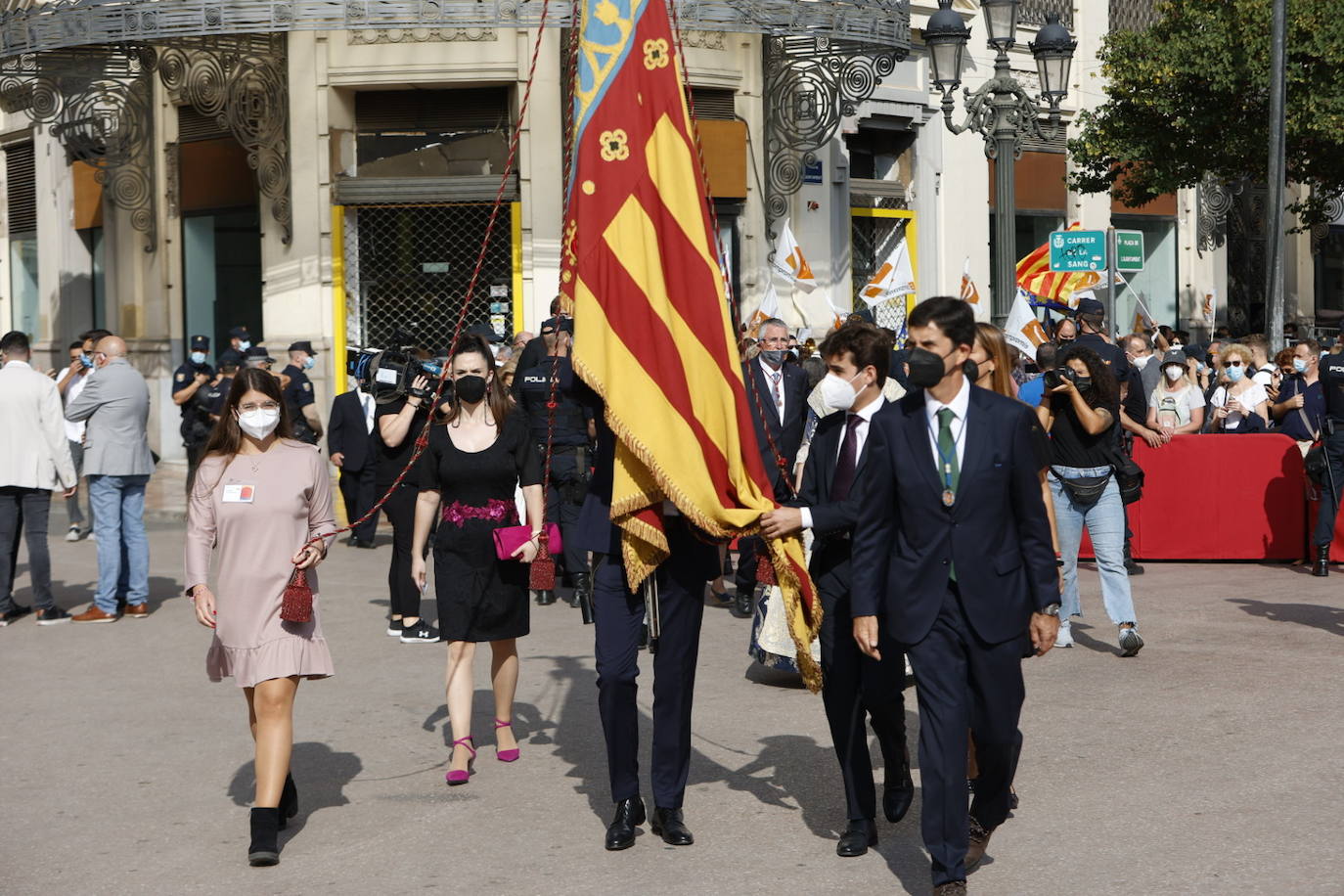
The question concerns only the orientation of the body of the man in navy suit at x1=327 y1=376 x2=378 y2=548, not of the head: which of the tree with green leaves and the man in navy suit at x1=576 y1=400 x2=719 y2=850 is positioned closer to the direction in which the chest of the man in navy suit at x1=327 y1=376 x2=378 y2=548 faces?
the man in navy suit

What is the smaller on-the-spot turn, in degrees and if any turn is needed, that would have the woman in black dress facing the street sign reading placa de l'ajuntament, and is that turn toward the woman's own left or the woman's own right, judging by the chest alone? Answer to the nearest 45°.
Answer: approximately 135° to the woman's own left

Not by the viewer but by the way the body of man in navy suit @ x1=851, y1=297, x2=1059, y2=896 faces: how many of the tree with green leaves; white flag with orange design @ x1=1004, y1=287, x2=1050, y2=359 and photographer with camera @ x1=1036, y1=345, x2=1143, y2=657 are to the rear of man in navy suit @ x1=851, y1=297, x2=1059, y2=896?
3

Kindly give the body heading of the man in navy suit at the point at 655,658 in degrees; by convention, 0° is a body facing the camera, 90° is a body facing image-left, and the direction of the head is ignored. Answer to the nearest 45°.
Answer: approximately 0°

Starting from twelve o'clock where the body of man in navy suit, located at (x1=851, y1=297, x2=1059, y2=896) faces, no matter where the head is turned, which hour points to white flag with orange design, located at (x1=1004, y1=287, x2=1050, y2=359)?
The white flag with orange design is roughly at 6 o'clock from the man in navy suit.

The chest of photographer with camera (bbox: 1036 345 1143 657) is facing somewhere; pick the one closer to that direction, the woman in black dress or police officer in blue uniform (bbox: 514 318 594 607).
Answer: the woman in black dress
